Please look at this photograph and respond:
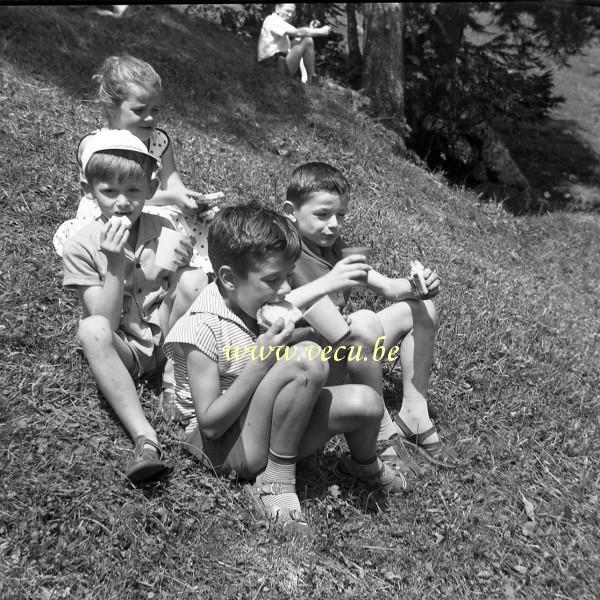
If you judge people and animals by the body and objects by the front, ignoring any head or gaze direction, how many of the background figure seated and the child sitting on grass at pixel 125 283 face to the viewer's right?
1

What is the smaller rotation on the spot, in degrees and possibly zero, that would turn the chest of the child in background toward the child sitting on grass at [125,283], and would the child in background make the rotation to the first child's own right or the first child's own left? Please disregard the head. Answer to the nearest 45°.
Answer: approximately 45° to the first child's own right

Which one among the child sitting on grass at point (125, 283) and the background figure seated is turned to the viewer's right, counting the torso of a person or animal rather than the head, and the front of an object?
the background figure seated

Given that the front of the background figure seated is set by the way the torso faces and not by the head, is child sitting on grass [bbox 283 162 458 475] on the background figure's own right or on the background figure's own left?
on the background figure's own right

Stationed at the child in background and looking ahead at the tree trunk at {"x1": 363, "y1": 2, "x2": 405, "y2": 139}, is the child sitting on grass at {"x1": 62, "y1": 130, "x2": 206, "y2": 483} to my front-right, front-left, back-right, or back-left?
back-right

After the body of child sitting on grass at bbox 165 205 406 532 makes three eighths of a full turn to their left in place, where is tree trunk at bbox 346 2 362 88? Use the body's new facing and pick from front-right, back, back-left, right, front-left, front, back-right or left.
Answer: front

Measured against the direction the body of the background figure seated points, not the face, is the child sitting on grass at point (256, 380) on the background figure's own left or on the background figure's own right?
on the background figure's own right

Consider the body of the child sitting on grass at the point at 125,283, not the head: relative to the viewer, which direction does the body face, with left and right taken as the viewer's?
facing the viewer

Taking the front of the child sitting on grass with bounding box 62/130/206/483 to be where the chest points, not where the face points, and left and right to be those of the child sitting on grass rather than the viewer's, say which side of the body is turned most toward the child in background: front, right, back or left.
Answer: back

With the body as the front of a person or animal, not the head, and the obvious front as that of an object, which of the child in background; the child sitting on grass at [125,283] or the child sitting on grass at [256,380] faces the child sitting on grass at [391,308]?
the child in background

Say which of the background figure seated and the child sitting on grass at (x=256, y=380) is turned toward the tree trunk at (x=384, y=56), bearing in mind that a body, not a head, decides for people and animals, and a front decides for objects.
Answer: the background figure seated

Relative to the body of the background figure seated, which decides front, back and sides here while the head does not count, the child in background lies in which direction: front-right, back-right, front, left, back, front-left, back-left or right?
right

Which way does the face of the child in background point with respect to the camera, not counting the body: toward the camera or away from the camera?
toward the camera

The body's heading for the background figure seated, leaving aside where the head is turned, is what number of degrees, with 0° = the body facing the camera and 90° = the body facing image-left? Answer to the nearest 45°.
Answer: approximately 270°

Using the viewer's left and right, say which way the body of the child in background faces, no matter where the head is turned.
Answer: facing the viewer and to the right of the viewer

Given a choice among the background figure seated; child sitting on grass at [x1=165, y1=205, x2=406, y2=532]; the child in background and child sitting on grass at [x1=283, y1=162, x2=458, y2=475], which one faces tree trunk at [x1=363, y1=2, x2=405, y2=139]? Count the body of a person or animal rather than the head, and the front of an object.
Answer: the background figure seated

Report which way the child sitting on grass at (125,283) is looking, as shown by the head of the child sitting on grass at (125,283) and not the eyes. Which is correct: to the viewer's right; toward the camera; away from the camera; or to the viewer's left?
toward the camera

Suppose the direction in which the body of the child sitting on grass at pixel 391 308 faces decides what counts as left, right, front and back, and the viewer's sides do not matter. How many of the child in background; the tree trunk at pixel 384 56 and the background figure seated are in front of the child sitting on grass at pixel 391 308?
0

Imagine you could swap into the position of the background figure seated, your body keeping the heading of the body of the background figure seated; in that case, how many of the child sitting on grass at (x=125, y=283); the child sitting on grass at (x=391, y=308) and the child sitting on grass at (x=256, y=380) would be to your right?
3
